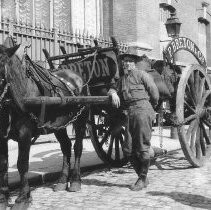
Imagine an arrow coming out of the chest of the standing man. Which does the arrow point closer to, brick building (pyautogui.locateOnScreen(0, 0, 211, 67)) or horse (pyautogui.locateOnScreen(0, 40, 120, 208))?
the horse

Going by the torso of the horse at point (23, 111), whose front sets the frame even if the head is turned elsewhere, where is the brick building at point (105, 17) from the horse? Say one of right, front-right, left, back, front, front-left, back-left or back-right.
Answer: back-right

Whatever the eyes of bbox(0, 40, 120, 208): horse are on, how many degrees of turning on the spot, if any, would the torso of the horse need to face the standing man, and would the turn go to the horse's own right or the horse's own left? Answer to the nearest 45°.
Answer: approximately 180°

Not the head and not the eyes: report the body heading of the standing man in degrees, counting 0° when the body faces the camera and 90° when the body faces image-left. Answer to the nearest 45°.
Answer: approximately 45°

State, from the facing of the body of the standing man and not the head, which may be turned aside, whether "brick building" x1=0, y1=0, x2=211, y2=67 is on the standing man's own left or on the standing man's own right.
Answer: on the standing man's own right

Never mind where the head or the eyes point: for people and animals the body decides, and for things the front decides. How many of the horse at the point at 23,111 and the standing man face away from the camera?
0

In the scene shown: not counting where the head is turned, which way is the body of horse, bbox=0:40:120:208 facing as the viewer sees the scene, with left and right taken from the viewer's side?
facing the viewer and to the left of the viewer
